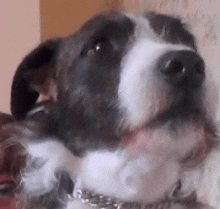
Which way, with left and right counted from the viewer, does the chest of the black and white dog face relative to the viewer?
facing the viewer and to the right of the viewer
